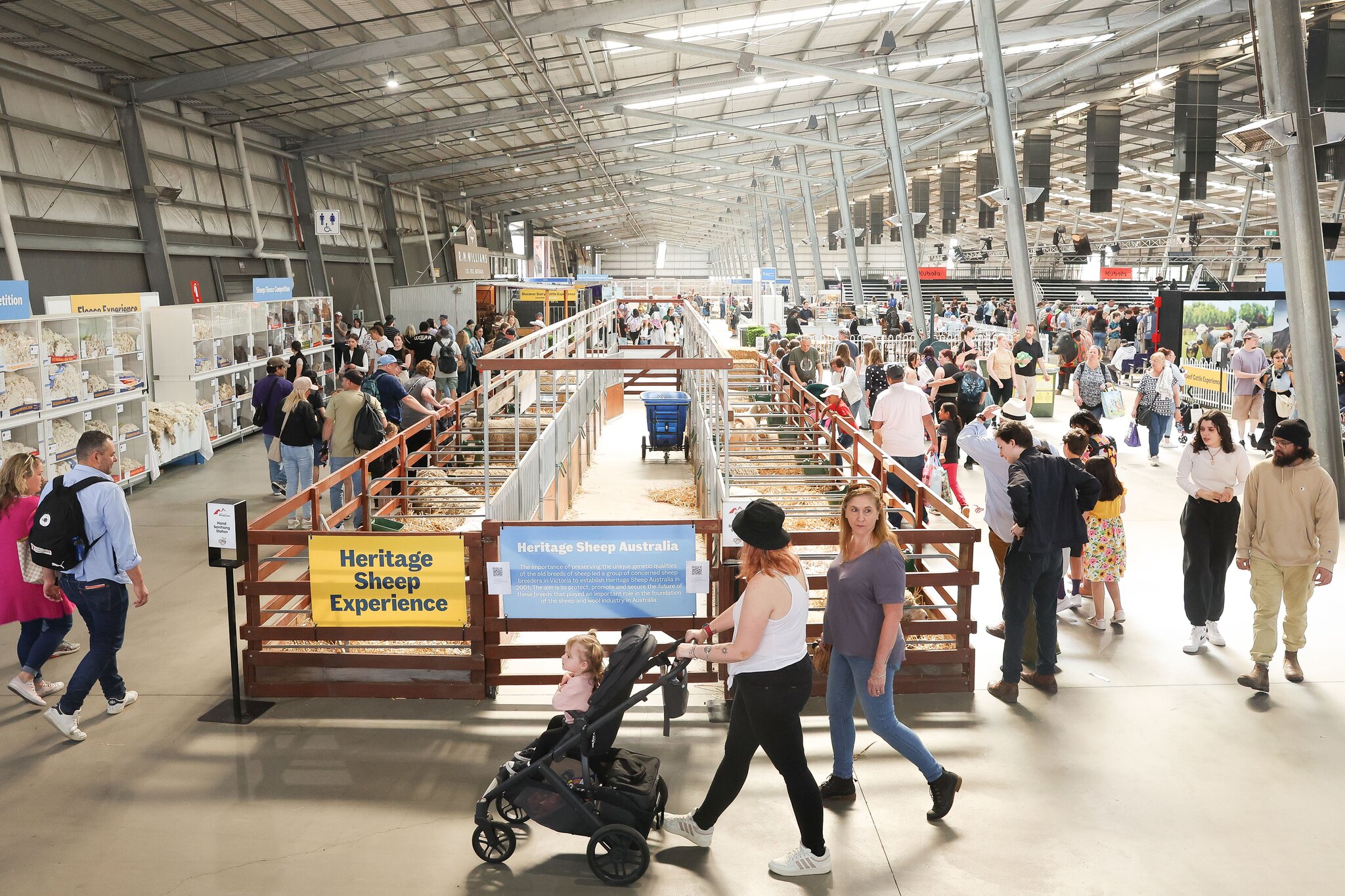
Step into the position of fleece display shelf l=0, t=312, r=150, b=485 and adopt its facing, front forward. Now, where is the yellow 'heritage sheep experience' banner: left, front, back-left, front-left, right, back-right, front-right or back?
front-right

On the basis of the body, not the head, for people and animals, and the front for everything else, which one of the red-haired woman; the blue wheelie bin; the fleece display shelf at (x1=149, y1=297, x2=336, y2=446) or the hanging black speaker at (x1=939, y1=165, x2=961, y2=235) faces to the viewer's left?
the red-haired woman

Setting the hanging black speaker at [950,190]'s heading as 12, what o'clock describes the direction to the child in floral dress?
The child in floral dress is roughly at 12 o'clock from the hanging black speaker.

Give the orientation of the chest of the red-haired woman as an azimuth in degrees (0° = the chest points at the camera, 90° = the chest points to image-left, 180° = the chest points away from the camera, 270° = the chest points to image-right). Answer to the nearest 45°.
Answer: approximately 90°

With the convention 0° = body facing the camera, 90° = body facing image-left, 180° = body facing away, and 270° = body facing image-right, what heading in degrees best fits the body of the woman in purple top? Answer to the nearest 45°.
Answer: approximately 45°

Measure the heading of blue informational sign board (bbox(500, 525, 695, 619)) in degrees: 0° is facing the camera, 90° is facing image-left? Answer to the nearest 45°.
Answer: approximately 0°

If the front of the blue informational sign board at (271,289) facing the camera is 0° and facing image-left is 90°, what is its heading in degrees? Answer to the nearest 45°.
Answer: approximately 315°

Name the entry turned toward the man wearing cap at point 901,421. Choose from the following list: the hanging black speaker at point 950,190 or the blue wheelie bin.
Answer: the hanging black speaker

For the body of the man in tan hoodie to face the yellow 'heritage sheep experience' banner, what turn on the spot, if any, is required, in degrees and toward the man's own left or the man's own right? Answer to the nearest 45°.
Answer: approximately 45° to the man's own right
